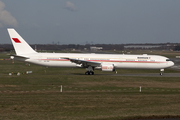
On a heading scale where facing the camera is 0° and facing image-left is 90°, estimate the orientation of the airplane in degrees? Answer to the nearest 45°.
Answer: approximately 270°
